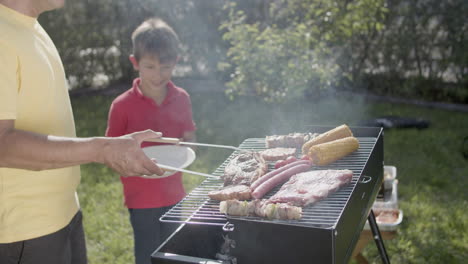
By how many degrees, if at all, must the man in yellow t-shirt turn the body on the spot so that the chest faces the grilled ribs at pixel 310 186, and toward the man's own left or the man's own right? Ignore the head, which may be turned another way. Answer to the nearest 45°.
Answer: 0° — they already face it

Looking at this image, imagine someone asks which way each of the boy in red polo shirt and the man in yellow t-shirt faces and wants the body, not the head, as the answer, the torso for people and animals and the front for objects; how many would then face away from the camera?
0

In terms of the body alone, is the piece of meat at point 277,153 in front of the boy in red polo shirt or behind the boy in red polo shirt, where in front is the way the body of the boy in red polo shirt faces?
in front

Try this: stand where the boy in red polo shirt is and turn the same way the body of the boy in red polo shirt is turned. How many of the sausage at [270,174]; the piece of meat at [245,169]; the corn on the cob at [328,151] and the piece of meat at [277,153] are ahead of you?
4

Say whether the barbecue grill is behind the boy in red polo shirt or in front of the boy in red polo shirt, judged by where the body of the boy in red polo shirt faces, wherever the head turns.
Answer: in front

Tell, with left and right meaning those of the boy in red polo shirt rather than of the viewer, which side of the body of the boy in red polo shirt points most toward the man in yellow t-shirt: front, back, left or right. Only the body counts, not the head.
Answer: right

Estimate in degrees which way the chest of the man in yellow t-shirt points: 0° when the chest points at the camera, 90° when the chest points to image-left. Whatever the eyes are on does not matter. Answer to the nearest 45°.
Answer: approximately 270°

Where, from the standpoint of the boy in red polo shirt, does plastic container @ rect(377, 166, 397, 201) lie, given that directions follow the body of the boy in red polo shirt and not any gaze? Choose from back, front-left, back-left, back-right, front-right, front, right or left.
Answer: front-left

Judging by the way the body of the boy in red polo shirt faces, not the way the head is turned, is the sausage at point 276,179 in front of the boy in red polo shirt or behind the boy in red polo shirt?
in front

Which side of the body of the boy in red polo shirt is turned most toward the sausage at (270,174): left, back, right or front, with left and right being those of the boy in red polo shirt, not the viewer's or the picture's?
front

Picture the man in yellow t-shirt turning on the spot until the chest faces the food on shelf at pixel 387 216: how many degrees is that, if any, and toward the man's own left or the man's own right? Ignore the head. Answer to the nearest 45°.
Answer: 0° — they already face it

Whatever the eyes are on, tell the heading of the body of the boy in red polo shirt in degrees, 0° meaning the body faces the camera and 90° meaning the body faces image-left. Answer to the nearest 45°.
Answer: approximately 315°

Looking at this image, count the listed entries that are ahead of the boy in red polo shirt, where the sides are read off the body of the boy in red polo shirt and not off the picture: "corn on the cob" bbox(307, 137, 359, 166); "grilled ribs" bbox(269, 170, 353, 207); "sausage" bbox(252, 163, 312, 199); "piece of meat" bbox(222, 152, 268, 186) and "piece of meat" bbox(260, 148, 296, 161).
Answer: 5
